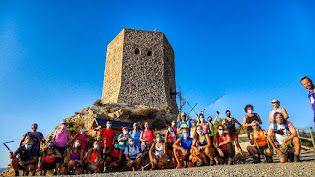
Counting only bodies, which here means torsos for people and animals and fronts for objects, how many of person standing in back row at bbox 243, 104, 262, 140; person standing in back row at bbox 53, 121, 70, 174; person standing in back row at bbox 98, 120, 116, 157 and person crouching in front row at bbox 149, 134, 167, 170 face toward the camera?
4

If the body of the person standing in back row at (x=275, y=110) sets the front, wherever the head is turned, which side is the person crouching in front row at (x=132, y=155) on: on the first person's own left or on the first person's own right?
on the first person's own right

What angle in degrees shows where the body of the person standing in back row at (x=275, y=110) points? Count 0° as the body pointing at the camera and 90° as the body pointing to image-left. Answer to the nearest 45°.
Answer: approximately 0°

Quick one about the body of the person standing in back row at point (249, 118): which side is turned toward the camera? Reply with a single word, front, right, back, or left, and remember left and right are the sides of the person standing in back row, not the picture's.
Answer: front

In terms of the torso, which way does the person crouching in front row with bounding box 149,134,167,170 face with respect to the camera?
toward the camera

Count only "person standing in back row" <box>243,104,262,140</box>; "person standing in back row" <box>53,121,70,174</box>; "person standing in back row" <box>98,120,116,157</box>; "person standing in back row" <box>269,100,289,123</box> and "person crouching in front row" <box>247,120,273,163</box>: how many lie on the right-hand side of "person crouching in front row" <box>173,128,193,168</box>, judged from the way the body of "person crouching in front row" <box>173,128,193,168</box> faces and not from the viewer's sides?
2

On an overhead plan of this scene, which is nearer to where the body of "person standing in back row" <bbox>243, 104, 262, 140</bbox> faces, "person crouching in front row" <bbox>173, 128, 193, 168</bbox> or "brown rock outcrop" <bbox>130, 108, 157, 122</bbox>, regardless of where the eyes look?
the person crouching in front row

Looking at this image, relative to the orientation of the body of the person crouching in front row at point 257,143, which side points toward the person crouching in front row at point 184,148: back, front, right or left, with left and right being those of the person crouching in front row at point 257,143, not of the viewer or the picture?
right

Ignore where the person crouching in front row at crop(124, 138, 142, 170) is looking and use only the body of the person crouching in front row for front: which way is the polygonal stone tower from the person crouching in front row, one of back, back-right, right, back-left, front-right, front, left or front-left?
back

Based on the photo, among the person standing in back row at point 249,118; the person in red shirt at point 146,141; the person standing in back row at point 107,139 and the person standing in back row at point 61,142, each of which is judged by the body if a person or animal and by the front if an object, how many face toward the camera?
4

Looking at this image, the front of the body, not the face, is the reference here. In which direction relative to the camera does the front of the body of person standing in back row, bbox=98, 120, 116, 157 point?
toward the camera
